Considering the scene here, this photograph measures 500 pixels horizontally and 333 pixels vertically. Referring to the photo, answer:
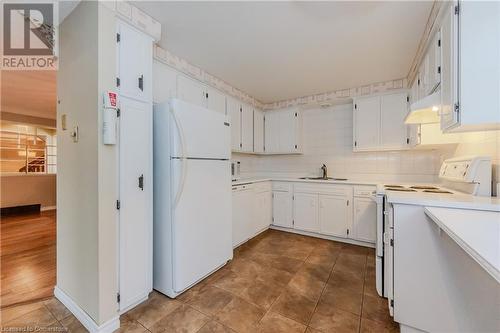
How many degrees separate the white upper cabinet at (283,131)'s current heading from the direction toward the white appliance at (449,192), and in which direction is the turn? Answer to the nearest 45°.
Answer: approximately 45° to its left

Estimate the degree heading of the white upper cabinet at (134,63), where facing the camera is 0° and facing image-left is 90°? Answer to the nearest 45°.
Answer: approximately 315°

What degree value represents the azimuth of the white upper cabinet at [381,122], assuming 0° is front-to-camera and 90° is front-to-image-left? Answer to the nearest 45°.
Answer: approximately 0°

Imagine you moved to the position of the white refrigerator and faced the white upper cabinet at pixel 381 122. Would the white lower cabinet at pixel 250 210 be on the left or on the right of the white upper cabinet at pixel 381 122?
left

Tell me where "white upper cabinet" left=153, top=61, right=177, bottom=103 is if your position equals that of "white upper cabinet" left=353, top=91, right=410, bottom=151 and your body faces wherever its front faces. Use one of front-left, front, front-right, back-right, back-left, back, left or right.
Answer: front-right

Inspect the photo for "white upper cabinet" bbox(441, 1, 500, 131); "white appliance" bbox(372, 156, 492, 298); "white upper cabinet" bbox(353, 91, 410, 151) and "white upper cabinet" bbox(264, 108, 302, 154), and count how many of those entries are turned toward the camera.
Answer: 2

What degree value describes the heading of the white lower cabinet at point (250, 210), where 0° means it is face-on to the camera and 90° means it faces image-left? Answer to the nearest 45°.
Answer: approximately 315°

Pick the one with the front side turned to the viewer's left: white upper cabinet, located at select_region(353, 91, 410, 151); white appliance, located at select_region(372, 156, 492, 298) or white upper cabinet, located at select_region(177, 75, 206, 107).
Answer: the white appliance

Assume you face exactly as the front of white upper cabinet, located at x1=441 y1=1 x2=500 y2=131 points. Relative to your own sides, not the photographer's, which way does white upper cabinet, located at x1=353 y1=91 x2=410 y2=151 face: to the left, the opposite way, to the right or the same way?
to the left
